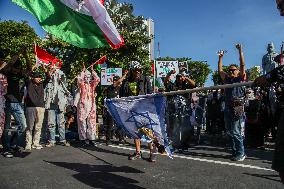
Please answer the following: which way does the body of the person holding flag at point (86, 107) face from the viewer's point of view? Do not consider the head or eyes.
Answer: toward the camera

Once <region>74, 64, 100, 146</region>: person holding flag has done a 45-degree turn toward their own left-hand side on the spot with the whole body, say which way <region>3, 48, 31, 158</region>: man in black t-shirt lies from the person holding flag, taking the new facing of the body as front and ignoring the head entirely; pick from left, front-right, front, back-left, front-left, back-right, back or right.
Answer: right

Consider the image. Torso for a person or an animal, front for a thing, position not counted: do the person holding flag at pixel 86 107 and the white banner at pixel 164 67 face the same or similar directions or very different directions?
same or similar directions

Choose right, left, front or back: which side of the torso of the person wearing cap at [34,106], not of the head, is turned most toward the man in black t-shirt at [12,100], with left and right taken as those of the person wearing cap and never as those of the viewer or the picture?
right

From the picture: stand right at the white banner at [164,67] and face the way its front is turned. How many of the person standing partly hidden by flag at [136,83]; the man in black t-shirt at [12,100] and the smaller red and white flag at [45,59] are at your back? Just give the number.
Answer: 0

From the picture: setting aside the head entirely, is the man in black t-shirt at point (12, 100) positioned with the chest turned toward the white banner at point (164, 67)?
no

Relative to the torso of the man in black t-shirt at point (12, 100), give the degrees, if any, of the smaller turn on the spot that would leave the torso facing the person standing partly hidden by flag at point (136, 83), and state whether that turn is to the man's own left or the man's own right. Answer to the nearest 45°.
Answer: approximately 45° to the man's own left

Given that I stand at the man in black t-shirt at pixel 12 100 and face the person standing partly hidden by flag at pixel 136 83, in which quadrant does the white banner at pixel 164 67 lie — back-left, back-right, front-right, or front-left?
front-left

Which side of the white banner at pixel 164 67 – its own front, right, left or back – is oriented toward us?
front

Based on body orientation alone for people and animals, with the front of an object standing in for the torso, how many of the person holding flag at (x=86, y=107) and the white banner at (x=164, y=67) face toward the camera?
2

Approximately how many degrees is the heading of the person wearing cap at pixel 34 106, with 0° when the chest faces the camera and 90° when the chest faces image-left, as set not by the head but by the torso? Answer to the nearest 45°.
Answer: approximately 315°

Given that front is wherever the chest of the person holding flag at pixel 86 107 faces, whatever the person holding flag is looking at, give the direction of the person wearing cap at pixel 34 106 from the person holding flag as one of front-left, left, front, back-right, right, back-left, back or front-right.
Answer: front-right

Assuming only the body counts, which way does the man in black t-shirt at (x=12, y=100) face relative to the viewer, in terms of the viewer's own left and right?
facing the viewer and to the right of the viewer

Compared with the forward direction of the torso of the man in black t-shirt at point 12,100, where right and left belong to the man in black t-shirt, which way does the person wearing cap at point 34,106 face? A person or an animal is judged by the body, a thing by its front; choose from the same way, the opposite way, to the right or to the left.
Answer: the same way
